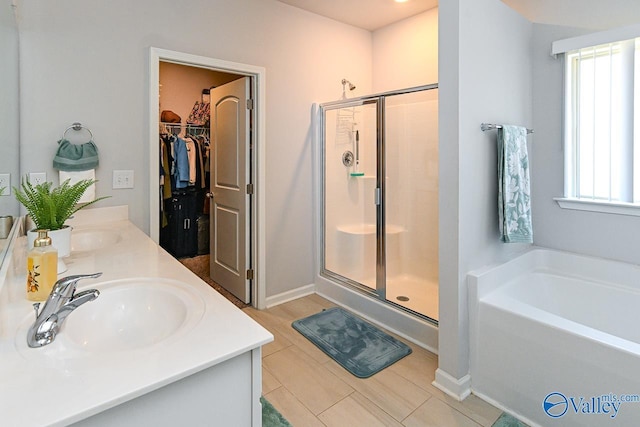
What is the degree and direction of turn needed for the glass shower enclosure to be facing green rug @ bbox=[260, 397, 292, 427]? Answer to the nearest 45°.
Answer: approximately 45° to its left

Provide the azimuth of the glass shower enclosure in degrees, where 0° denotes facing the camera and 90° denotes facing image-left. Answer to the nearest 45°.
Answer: approximately 45°

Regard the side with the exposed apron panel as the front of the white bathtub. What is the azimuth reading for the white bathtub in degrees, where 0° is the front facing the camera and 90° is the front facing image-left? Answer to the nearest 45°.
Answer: approximately 45°

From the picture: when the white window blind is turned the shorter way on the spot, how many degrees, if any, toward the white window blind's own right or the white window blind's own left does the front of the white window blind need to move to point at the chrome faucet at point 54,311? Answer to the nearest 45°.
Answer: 0° — it already faces it
